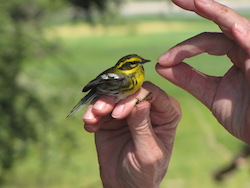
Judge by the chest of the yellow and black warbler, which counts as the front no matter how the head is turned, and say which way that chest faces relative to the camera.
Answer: to the viewer's right
